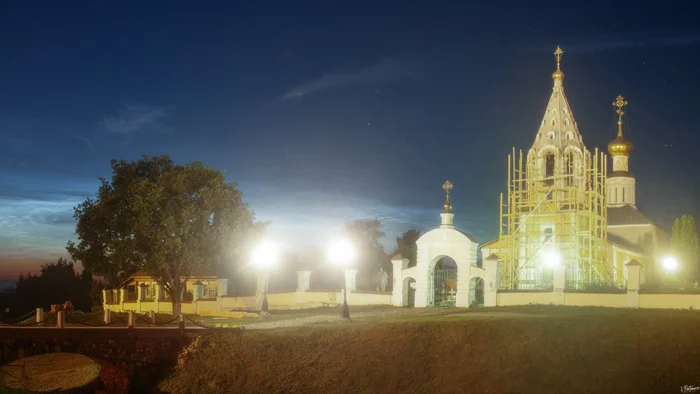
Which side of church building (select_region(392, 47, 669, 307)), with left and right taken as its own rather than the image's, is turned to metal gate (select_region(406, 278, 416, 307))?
front

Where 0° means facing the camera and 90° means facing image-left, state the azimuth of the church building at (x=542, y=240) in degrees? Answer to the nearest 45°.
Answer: approximately 45°

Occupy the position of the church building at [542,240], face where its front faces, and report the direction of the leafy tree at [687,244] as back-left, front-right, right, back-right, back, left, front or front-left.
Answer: back

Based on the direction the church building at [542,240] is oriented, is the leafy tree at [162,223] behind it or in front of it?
in front

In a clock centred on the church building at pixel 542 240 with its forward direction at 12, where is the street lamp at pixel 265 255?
The street lamp is roughly at 12 o'clock from the church building.

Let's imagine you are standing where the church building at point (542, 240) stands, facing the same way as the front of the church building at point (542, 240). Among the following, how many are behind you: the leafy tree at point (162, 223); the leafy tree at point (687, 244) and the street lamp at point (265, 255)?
1
